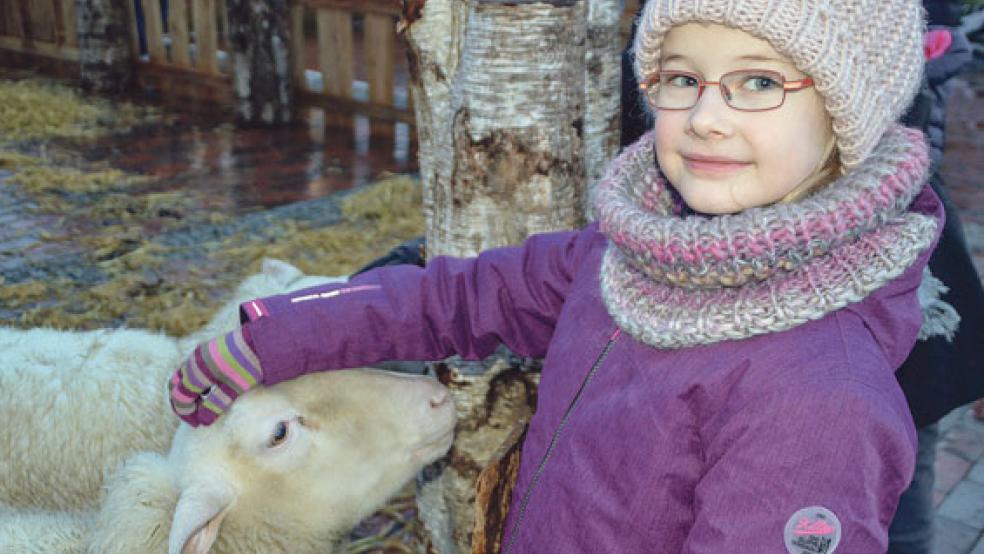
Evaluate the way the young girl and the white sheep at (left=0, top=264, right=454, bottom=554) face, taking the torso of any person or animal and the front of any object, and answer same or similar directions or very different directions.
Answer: very different directions

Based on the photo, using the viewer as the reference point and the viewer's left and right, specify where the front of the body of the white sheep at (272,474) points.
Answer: facing to the right of the viewer

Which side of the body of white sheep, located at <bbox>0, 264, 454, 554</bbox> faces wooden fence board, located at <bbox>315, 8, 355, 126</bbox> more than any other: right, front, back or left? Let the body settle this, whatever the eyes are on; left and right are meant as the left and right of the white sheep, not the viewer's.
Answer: left

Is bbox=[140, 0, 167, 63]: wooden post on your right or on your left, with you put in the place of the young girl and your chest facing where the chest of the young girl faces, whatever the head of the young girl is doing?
on your right

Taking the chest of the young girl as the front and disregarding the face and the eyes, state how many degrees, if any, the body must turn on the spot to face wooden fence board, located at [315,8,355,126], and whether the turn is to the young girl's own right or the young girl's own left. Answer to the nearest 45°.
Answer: approximately 135° to the young girl's own right

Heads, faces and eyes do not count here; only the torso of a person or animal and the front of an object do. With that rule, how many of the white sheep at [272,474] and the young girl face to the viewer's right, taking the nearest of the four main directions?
1

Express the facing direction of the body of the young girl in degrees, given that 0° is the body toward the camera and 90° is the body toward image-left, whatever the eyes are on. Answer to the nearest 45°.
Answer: approximately 45°

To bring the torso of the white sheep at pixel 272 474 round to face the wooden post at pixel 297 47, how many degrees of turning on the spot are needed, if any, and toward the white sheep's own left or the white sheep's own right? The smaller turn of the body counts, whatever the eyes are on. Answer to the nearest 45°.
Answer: approximately 90° to the white sheep's own left

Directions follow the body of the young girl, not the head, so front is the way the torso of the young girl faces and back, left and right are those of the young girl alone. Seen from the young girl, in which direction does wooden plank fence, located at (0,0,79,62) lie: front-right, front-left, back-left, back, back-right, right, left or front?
right
